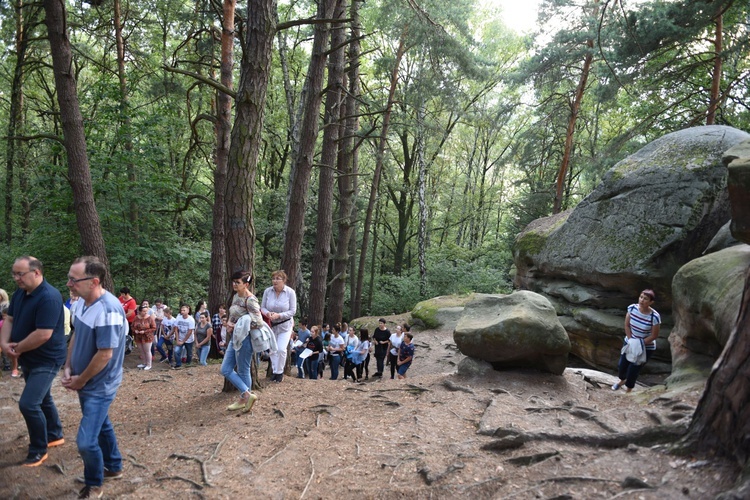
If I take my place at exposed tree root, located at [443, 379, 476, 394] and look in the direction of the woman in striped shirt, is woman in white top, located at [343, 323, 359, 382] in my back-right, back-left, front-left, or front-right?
back-left

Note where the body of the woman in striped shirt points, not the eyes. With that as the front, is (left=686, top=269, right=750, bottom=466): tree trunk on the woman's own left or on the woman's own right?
on the woman's own left

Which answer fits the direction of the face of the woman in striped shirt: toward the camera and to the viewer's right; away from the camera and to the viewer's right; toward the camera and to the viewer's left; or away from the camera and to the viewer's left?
toward the camera and to the viewer's left

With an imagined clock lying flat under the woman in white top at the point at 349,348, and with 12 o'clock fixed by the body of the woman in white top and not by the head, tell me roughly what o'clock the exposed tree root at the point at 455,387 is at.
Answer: The exposed tree root is roughly at 10 o'clock from the woman in white top.

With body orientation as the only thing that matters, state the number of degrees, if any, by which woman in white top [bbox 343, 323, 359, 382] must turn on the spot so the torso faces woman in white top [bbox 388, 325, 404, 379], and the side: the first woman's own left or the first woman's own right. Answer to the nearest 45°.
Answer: approximately 135° to the first woman's own left

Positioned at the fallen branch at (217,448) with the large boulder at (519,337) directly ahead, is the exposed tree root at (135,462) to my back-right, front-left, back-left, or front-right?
back-left

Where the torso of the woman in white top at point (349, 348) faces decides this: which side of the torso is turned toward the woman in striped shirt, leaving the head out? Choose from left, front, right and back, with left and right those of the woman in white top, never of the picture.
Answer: left

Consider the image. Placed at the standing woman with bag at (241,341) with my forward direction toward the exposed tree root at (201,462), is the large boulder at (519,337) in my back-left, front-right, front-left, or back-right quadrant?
back-left

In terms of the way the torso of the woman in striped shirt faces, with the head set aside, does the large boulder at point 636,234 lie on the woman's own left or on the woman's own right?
on the woman's own right

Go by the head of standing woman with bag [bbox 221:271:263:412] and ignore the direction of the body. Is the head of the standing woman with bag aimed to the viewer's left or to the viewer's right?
to the viewer's left
